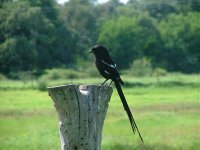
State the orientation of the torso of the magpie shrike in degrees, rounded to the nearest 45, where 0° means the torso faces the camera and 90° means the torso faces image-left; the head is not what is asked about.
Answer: approximately 90°
